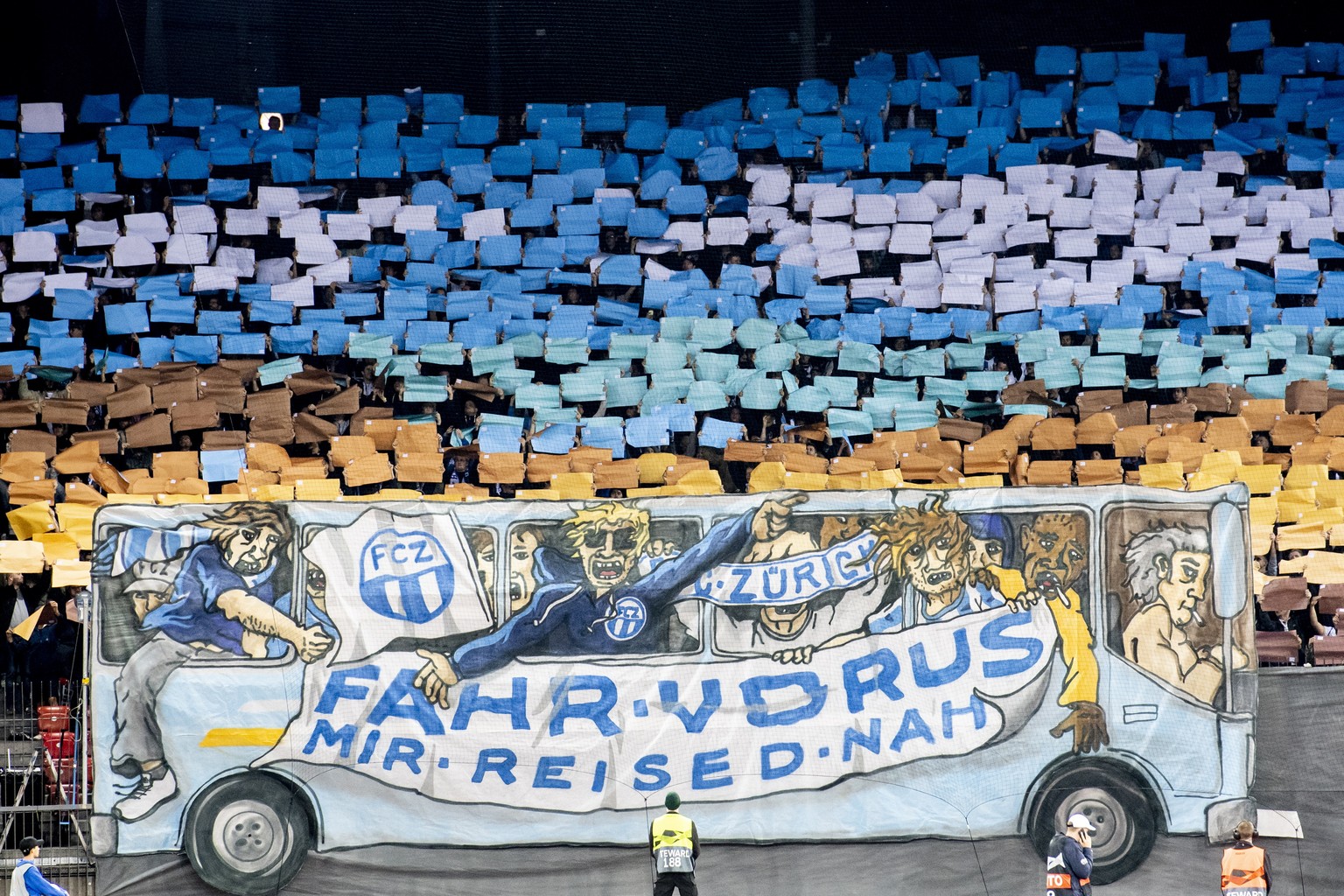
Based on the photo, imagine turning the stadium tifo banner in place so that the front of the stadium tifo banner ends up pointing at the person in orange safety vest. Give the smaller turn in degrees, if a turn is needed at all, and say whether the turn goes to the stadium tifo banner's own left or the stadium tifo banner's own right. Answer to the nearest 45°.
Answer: approximately 45° to the stadium tifo banner's own left

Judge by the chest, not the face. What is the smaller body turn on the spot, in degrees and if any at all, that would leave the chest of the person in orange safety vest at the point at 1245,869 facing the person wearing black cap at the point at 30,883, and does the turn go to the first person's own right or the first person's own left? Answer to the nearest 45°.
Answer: approximately 90° to the first person's own left

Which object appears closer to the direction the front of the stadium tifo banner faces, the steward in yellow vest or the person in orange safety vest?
the steward in yellow vest

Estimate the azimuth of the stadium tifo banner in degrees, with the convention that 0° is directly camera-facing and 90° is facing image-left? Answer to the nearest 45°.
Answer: approximately 0°

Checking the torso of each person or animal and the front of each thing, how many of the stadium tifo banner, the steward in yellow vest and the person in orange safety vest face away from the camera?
2

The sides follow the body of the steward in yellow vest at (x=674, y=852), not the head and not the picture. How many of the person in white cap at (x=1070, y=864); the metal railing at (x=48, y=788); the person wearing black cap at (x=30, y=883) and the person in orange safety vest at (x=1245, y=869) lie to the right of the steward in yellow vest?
2

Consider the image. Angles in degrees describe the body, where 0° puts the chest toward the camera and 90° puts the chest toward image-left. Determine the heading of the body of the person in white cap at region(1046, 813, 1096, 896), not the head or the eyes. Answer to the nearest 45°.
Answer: approximately 225°

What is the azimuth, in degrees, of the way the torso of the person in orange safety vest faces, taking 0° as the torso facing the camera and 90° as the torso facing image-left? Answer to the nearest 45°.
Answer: approximately 180°

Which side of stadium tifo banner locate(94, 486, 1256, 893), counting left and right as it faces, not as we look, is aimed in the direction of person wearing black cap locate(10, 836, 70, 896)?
right

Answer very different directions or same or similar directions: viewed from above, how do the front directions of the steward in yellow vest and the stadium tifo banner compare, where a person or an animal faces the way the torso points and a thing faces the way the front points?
very different directions

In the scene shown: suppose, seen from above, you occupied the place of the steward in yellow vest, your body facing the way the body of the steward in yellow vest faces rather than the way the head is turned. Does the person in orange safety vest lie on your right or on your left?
on your right

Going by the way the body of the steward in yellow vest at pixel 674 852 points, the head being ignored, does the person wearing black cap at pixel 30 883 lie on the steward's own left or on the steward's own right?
on the steward's own left

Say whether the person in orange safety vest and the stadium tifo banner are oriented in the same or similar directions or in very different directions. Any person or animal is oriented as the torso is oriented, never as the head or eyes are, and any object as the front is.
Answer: very different directions

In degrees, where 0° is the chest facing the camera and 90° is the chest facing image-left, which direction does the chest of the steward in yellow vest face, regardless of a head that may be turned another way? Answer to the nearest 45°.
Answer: approximately 180°

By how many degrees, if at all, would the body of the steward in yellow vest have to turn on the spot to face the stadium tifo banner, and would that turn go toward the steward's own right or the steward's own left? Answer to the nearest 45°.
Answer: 0° — they already face it

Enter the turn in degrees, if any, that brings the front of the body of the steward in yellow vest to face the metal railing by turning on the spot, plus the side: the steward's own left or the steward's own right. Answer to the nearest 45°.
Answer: approximately 90° to the steward's own left
